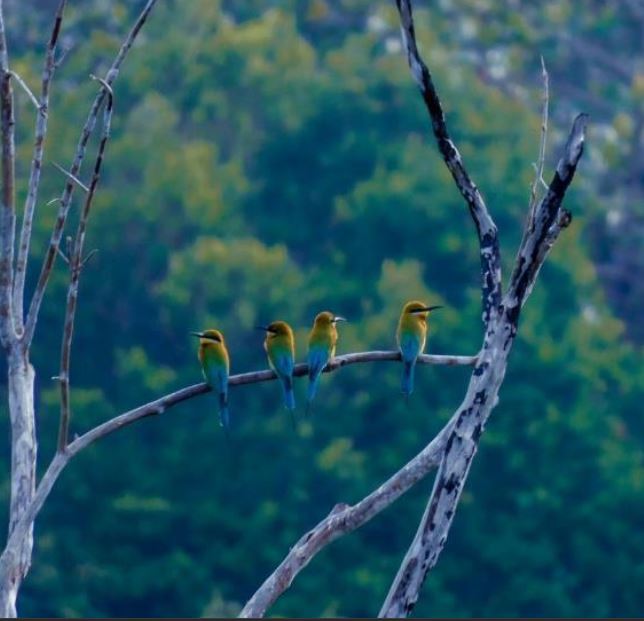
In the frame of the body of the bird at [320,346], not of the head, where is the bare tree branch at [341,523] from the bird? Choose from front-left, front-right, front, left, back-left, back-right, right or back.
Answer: right

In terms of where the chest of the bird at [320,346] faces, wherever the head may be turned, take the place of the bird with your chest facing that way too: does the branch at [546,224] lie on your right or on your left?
on your right
